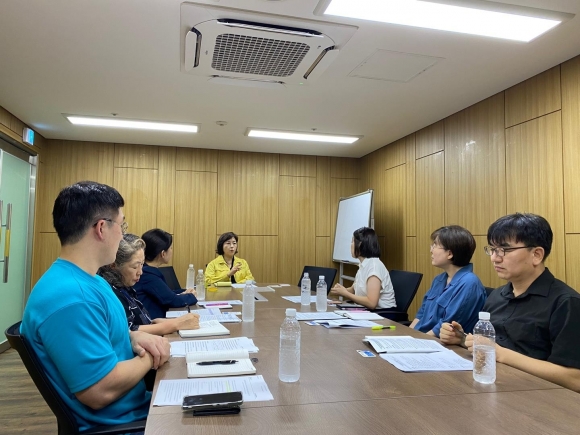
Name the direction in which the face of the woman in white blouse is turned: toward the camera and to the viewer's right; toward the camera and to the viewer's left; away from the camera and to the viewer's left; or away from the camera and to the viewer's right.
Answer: away from the camera and to the viewer's left

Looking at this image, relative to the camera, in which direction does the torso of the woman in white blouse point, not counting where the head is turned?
to the viewer's left

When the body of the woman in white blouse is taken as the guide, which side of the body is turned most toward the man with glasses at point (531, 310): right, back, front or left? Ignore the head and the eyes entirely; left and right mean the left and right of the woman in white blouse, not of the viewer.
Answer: left

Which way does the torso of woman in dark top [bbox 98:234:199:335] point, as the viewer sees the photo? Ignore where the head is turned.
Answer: to the viewer's right

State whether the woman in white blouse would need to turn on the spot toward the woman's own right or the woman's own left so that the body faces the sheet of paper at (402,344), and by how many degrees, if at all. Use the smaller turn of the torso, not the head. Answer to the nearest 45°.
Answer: approximately 90° to the woman's own left

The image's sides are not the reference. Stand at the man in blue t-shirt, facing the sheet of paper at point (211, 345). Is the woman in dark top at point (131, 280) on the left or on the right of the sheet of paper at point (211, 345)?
left

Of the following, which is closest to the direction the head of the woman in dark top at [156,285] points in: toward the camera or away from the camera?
away from the camera

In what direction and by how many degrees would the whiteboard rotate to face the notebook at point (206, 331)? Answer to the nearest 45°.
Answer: approximately 45° to its left

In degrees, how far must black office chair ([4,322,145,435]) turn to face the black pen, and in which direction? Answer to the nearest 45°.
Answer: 0° — it already faces it

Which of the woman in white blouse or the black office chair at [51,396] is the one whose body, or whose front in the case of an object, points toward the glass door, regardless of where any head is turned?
the woman in white blouse

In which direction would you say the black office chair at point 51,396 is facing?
to the viewer's right
